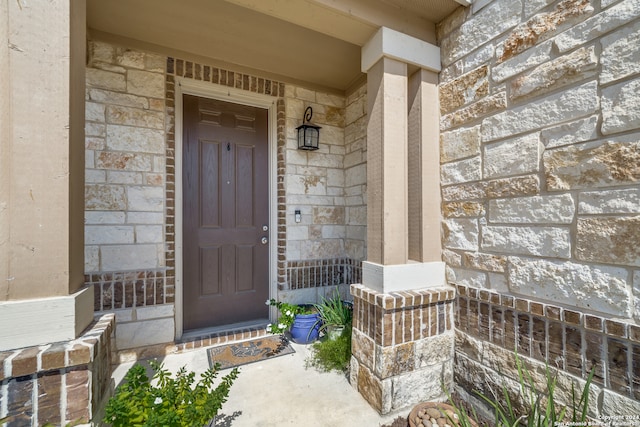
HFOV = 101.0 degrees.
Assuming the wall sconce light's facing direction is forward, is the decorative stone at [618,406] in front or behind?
in front

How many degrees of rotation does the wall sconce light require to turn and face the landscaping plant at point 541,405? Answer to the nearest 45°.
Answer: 0° — it already faces it

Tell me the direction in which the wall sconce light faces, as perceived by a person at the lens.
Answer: facing the viewer and to the right of the viewer

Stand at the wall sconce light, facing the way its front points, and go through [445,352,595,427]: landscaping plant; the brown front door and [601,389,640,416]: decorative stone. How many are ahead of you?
2

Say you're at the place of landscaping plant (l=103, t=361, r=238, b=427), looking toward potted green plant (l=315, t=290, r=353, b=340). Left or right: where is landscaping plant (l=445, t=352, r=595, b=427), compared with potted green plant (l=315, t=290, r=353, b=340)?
right

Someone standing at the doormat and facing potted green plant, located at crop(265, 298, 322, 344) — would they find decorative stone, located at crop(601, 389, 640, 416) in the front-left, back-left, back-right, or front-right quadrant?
front-right
